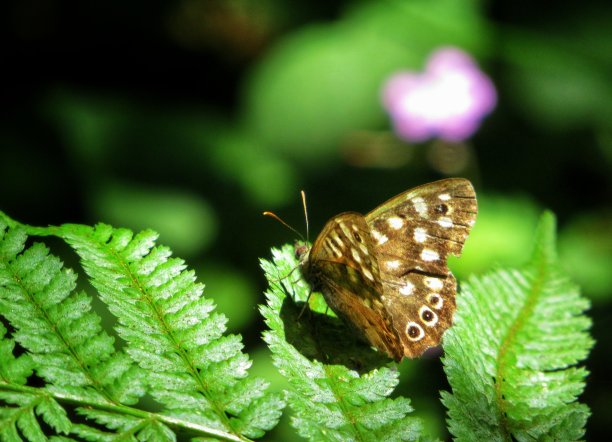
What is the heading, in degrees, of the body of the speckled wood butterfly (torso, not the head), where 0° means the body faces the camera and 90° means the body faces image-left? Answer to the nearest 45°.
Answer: approximately 90°

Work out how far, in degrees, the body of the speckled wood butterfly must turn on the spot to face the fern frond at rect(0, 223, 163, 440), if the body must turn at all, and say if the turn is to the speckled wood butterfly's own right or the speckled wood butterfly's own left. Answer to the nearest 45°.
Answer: approximately 45° to the speckled wood butterfly's own left

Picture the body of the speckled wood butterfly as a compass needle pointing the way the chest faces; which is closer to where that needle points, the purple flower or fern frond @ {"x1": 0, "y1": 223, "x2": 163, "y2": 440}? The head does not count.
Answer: the fern frond
